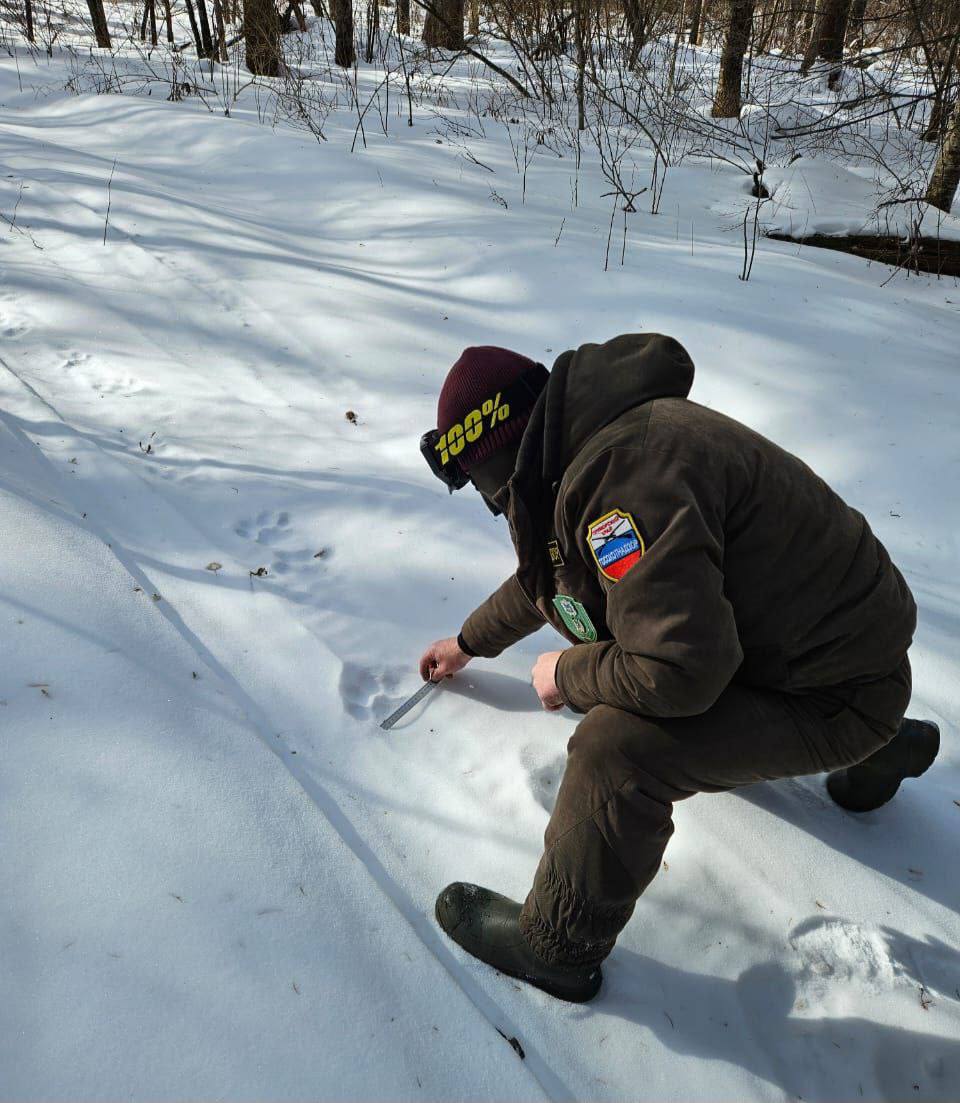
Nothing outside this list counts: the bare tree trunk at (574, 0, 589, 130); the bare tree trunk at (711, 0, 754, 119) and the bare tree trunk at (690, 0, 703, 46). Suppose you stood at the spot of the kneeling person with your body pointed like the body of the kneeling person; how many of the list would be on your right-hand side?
3

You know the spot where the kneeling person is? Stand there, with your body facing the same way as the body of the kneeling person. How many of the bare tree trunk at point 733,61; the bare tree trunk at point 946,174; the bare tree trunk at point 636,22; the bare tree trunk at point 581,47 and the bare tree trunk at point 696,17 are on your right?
5

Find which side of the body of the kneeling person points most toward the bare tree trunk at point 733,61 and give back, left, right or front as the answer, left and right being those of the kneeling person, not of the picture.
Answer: right

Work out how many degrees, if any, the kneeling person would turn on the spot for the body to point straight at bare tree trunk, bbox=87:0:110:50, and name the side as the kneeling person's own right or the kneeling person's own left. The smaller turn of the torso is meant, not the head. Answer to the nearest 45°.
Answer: approximately 45° to the kneeling person's own right

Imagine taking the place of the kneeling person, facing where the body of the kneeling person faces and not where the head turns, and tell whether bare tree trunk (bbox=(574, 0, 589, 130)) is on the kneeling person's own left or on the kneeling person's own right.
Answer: on the kneeling person's own right

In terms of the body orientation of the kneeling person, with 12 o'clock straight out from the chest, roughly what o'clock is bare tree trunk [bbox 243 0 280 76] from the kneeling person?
The bare tree trunk is roughly at 2 o'clock from the kneeling person.

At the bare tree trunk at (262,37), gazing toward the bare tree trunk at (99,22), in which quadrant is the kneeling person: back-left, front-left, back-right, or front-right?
back-left

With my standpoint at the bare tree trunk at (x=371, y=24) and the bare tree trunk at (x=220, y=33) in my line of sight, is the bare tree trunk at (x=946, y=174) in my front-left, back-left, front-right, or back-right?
back-left

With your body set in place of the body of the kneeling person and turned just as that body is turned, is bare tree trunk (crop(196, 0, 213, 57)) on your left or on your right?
on your right

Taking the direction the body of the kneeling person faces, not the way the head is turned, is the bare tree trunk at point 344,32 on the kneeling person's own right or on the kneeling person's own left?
on the kneeling person's own right

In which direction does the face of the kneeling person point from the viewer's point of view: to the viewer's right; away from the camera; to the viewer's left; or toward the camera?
to the viewer's left

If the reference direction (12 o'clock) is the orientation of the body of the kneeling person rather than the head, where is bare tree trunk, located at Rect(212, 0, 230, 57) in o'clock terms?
The bare tree trunk is roughly at 2 o'clock from the kneeling person.

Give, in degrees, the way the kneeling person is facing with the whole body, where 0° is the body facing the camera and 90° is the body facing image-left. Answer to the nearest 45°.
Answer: approximately 90°

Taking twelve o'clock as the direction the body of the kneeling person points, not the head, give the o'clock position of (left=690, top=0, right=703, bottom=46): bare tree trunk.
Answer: The bare tree trunk is roughly at 3 o'clock from the kneeling person.

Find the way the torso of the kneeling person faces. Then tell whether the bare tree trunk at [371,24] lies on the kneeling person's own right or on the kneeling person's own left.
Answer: on the kneeling person's own right
